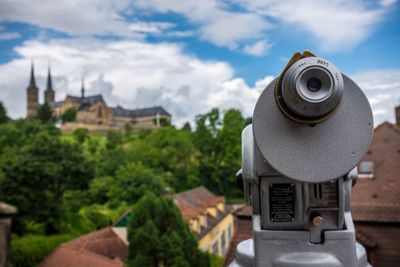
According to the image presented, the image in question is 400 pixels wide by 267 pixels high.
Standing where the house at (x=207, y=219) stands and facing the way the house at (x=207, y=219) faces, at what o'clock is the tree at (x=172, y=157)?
The tree is roughly at 7 o'clock from the house.

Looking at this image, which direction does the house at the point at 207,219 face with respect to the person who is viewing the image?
facing the viewer and to the right of the viewer

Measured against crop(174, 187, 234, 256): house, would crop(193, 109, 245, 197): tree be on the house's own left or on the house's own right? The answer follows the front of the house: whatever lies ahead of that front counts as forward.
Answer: on the house's own left

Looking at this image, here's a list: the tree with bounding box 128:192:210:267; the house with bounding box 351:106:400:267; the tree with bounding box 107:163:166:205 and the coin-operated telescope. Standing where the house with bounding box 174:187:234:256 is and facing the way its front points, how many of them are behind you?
1
